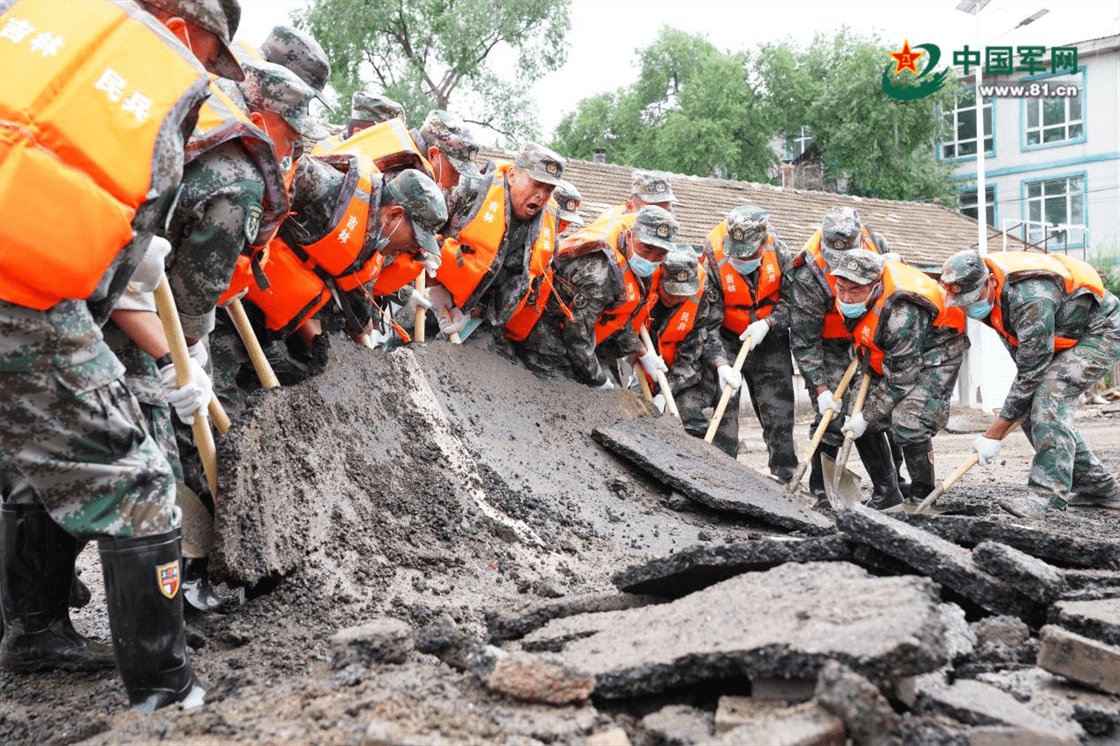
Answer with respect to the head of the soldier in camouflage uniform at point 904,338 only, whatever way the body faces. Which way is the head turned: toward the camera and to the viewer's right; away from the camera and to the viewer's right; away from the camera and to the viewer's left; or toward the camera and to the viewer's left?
toward the camera and to the viewer's left

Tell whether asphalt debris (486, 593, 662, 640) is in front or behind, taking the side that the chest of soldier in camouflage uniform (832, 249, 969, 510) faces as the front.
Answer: in front

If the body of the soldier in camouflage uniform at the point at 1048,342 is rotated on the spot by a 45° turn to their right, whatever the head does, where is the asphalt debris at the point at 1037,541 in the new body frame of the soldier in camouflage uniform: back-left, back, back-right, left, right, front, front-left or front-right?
back-left

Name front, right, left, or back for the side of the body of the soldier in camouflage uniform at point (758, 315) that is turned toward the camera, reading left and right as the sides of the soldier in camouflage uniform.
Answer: front

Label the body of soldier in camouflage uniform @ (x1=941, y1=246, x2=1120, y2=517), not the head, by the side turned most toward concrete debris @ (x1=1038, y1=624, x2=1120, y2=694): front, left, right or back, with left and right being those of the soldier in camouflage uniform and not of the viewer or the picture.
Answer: left

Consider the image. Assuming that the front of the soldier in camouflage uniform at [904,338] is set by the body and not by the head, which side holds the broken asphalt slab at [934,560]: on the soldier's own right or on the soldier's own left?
on the soldier's own left

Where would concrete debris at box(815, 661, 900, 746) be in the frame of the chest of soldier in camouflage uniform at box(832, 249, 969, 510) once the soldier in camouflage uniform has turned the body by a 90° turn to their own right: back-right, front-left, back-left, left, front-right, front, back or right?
back-left

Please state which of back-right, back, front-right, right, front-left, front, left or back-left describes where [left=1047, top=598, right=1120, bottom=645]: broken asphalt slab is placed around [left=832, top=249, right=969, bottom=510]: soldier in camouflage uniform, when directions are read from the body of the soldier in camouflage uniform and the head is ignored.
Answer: front-left

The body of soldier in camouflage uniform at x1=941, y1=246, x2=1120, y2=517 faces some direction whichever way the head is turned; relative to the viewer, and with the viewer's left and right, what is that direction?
facing to the left of the viewer

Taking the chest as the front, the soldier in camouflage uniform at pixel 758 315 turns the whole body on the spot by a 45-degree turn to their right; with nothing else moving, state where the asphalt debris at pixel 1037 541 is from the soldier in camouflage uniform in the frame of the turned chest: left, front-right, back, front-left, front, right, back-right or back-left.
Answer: front-left

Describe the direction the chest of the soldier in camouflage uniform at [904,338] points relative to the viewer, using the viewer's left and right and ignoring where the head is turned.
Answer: facing the viewer and to the left of the viewer

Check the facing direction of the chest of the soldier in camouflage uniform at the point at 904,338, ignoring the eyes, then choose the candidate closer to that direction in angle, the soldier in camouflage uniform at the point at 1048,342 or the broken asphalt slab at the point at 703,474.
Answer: the broken asphalt slab

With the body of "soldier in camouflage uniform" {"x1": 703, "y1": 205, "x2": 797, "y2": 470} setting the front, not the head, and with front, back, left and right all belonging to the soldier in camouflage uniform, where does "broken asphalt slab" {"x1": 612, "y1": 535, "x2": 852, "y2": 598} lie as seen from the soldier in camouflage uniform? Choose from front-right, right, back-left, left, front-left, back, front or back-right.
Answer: front

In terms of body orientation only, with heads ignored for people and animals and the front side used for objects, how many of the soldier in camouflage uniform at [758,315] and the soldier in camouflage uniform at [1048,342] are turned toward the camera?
1

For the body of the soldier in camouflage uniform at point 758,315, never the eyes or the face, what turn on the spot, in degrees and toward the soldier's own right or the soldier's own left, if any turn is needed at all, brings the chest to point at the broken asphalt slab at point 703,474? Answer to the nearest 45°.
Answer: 0° — they already face it

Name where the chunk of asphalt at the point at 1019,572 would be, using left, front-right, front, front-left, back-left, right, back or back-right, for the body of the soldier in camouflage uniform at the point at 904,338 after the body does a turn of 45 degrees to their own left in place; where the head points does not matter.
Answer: front
